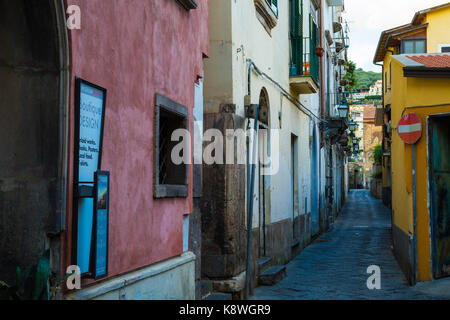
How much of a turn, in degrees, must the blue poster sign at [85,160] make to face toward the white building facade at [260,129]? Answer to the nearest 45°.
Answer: approximately 90° to its left

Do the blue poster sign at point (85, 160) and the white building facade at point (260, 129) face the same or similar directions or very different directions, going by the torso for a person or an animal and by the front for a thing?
same or similar directions

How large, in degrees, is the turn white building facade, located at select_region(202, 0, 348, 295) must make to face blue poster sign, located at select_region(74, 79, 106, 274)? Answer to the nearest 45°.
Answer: approximately 45° to its right

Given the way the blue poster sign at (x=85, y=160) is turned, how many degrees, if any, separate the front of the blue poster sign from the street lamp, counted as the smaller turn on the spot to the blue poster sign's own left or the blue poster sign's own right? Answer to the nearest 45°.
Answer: approximately 90° to the blue poster sign's own left

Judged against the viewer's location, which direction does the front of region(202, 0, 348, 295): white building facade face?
facing the viewer and to the right of the viewer

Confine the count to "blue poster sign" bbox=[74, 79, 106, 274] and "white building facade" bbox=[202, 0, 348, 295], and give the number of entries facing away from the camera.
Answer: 0

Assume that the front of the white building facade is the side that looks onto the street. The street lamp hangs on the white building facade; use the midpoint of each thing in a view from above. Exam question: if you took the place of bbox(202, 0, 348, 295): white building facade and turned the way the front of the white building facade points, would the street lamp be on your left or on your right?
on your left

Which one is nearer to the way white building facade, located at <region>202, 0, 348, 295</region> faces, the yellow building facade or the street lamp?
the yellow building facade
